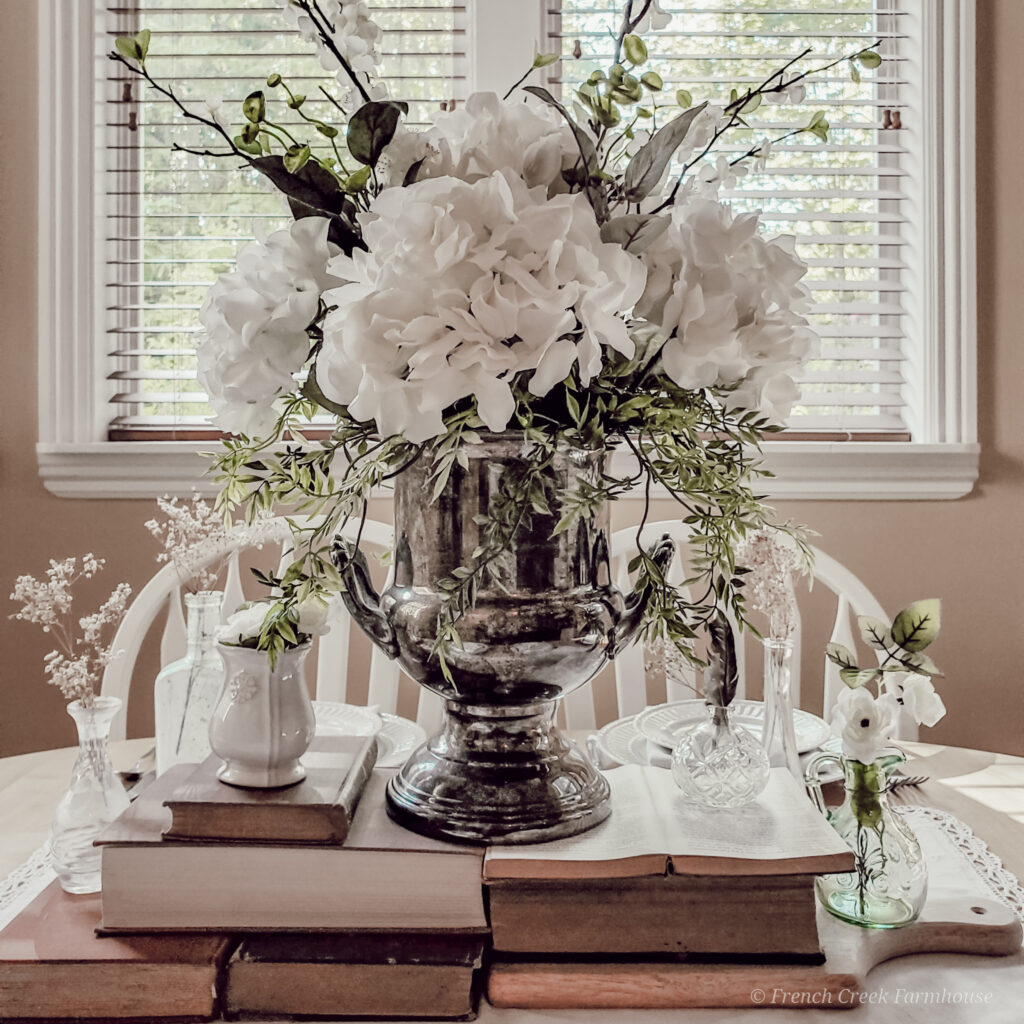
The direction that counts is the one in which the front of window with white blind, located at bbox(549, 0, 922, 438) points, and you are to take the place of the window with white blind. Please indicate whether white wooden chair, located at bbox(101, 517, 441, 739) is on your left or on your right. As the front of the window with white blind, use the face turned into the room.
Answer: on your right

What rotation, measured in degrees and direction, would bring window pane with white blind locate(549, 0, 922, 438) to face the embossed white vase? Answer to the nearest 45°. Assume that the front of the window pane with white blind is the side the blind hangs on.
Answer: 0° — it already faces it

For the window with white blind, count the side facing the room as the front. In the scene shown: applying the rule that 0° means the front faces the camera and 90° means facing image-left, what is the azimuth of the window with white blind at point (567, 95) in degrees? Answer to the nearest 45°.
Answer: approximately 0°

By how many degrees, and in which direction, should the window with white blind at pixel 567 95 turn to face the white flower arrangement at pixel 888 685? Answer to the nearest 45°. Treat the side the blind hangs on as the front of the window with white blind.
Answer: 0° — it already faces it

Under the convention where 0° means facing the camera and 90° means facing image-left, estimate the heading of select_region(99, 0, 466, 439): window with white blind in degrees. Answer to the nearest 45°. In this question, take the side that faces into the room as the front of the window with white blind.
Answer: approximately 0°

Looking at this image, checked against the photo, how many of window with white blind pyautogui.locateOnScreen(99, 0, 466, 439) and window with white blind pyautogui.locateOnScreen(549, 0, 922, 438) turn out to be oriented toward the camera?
2
